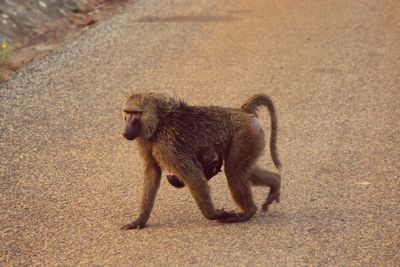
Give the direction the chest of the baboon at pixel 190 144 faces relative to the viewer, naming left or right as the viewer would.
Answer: facing to the left of the viewer
